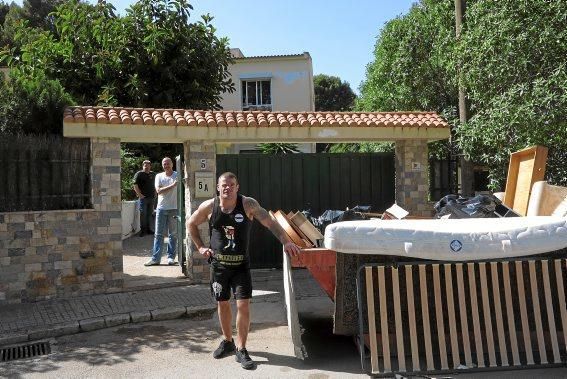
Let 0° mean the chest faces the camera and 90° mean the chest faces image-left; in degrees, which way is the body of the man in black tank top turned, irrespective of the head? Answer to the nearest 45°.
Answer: approximately 0°

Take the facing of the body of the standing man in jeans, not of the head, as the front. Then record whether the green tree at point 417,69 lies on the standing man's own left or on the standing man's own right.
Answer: on the standing man's own left

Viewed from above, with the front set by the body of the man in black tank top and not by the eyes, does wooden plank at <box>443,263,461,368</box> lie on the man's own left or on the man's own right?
on the man's own left

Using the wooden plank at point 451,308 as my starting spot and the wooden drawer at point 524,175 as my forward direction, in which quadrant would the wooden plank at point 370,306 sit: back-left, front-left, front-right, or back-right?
back-left

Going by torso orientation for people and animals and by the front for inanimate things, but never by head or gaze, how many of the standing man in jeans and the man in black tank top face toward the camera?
2

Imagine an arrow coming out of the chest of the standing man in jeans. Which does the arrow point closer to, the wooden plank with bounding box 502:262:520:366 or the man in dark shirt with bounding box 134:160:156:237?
the wooden plank

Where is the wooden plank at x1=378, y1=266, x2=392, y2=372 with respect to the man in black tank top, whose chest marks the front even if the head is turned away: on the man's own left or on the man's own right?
on the man's own left

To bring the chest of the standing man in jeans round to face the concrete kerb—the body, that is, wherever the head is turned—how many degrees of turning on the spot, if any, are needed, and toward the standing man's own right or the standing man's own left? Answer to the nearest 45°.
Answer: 0° — they already face it

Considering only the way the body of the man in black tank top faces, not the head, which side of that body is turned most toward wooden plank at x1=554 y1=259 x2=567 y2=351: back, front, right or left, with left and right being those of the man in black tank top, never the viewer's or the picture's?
left

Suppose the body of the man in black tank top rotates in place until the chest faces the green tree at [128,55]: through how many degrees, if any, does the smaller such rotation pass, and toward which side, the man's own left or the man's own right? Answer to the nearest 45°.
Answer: approximately 180°
